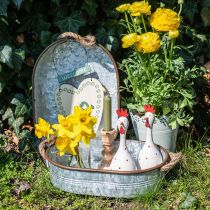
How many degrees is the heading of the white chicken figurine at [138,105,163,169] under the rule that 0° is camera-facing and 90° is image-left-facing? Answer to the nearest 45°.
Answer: approximately 45°

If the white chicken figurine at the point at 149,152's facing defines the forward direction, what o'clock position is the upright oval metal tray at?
The upright oval metal tray is roughly at 3 o'clock from the white chicken figurine.
